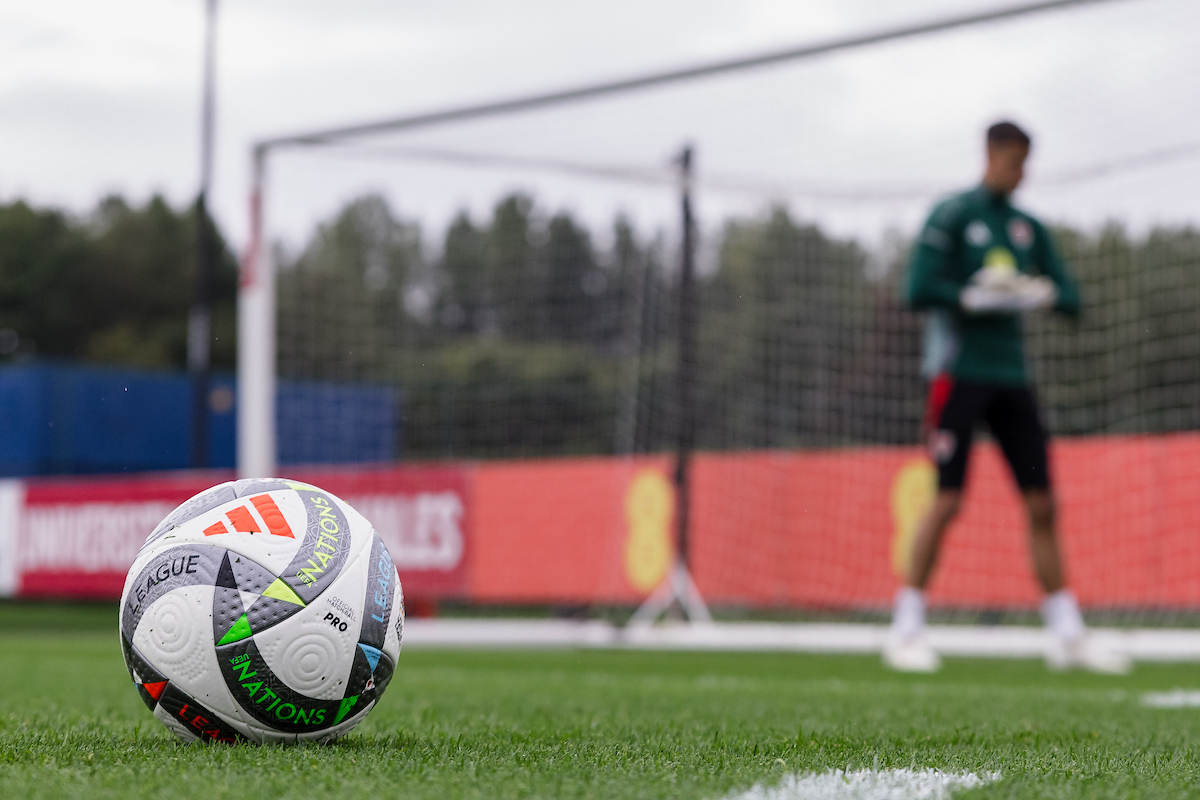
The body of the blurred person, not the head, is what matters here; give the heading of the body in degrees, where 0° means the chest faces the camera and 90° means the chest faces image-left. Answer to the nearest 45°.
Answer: approximately 315°

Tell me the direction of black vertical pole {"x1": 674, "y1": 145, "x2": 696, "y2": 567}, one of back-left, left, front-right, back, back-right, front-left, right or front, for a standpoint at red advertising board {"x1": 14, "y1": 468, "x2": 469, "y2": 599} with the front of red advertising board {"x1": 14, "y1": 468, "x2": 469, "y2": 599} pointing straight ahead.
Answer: front-left

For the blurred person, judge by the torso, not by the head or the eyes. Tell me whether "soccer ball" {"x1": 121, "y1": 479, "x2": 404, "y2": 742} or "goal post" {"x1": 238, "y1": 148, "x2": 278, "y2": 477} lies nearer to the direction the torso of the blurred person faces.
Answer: the soccer ball

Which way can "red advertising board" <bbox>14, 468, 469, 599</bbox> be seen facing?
toward the camera

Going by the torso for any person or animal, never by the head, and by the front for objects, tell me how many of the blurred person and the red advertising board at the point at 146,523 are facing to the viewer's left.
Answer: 0

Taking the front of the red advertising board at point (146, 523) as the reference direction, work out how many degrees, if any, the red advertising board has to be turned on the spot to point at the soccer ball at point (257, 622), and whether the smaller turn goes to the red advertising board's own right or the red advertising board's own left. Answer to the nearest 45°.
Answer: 0° — it already faces it

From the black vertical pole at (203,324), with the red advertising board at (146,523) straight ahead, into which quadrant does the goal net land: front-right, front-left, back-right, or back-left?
front-left

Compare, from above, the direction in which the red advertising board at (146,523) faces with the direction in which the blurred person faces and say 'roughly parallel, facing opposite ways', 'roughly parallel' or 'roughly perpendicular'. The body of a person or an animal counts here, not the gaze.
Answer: roughly parallel

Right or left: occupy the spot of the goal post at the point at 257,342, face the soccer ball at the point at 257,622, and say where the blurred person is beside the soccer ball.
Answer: left

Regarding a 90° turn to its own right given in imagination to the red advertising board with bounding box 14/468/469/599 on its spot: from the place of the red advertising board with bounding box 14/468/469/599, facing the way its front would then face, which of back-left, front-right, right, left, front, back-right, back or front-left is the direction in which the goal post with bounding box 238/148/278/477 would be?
left

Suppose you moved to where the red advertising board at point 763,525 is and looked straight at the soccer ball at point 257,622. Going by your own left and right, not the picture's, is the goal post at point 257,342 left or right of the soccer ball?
right

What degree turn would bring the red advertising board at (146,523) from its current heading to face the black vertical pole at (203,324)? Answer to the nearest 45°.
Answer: approximately 180°

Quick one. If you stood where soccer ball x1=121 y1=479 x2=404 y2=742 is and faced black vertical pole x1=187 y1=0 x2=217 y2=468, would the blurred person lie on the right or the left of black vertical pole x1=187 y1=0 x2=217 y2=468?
right
